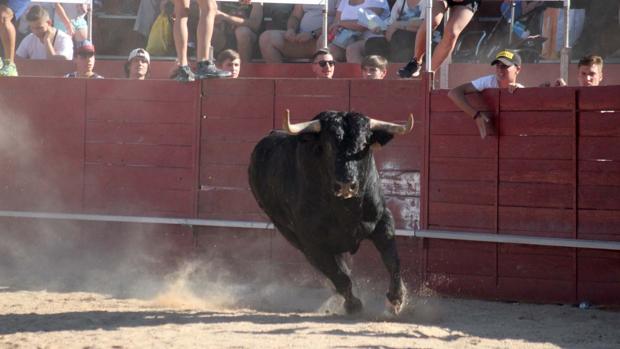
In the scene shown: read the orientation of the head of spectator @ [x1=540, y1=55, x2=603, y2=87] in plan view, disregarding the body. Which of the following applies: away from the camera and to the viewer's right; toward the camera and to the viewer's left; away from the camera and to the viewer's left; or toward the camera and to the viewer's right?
toward the camera and to the viewer's left

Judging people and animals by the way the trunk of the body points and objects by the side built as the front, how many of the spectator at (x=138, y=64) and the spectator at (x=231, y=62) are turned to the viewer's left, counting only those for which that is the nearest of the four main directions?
0

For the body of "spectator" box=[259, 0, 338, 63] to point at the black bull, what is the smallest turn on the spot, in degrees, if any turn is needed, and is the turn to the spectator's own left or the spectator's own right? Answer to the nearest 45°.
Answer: approximately 45° to the spectator's own left

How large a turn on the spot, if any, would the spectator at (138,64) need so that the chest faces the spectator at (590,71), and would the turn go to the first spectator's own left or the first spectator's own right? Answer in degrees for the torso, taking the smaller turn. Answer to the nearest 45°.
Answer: approximately 45° to the first spectator's own left

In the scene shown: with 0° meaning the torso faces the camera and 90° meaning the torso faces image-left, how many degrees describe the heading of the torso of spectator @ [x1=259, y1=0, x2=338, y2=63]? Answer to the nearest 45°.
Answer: approximately 45°

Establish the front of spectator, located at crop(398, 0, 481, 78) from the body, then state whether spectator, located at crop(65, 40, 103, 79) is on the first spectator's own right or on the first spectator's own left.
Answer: on the first spectator's own right

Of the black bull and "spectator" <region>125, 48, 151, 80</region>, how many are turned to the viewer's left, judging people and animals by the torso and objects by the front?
0

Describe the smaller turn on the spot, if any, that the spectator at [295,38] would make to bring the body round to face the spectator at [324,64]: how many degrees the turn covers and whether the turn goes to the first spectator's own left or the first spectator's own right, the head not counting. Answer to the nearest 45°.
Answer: approximately 45° to the first spectator's own left

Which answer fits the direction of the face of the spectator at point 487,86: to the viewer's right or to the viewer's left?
to the viewer's left

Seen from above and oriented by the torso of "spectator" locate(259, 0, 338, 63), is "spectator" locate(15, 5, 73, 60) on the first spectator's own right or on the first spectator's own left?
on the first spectator's own right

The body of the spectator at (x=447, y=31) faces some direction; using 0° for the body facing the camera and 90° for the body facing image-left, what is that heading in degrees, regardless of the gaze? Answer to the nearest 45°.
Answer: approximately 45°
